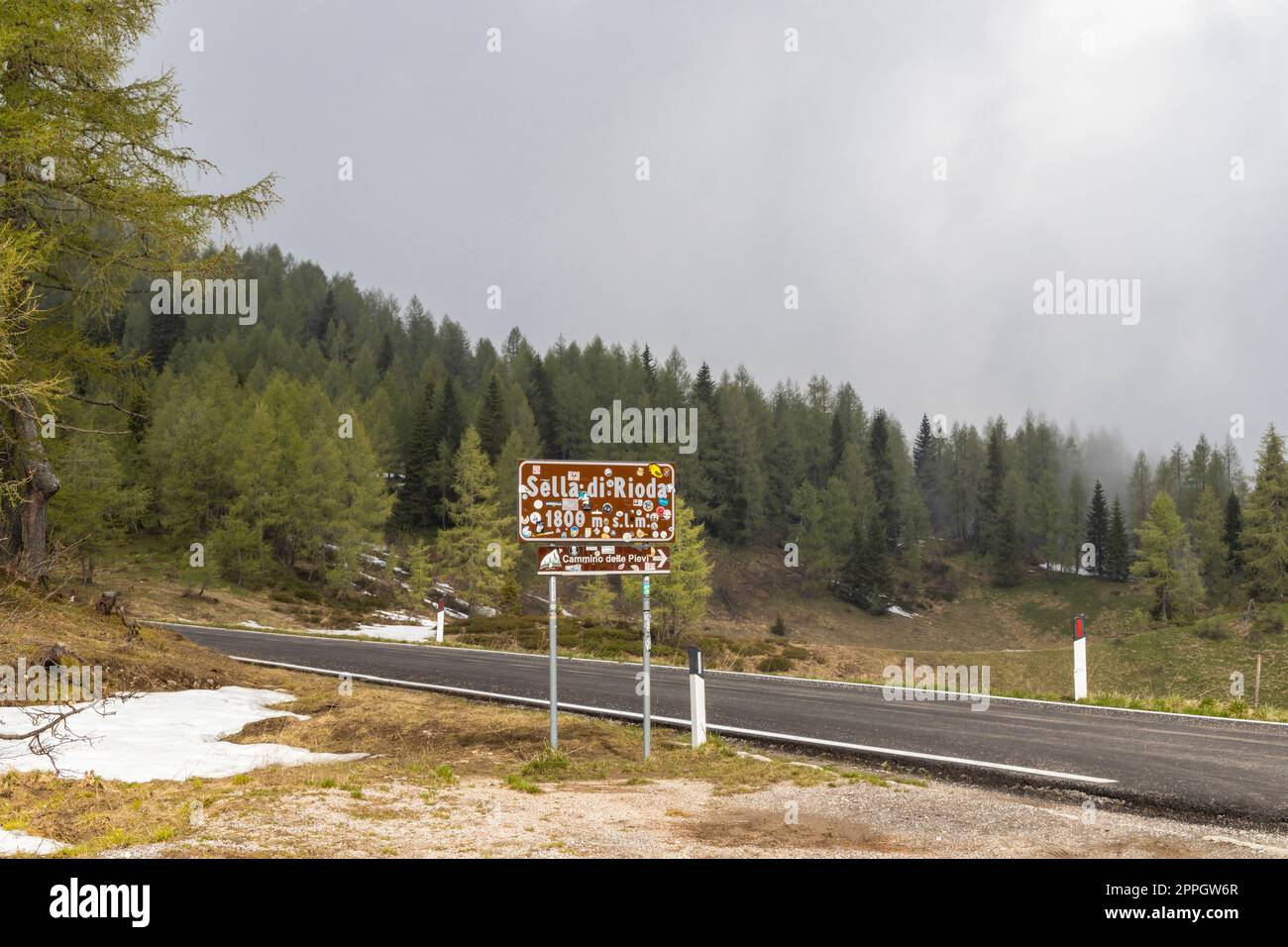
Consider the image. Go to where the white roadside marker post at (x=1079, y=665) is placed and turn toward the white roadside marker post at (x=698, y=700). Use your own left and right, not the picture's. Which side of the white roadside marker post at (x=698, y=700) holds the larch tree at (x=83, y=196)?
right

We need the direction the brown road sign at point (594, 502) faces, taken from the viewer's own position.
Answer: facing the viewer

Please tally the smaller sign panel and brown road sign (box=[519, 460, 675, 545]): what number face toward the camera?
2

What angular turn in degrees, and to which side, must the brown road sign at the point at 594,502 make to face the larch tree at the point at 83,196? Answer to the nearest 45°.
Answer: approximately 135° to its right

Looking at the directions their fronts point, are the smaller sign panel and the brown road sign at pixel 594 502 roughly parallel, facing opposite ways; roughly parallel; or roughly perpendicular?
roughly parallel

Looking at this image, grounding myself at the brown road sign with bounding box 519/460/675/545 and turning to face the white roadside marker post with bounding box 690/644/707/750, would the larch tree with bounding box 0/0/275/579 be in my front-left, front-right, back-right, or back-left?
back-left

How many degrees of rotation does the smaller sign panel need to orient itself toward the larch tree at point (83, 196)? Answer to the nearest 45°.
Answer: approximately 135° to its right
